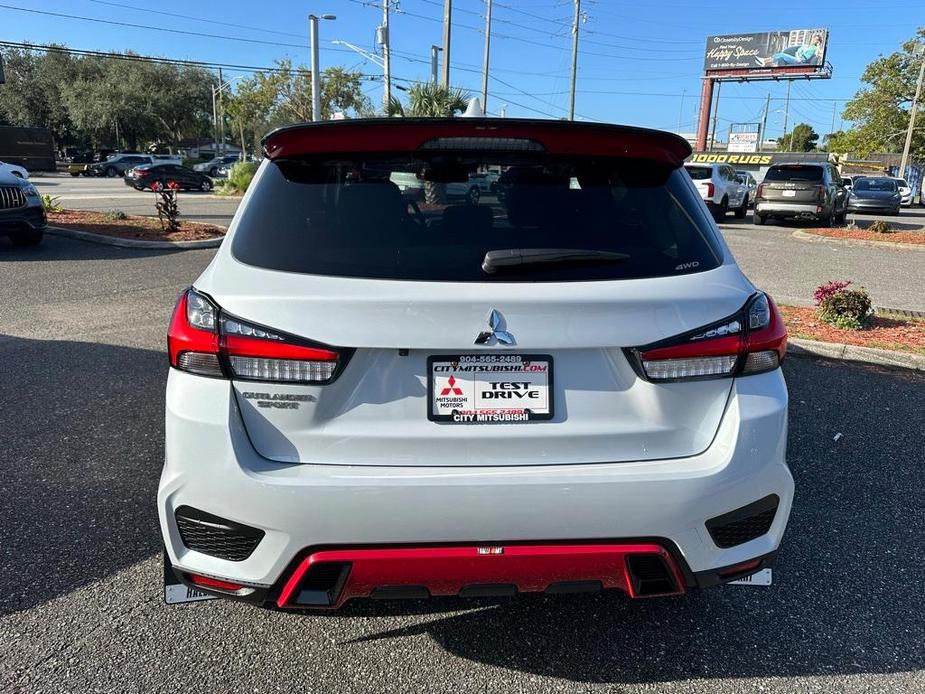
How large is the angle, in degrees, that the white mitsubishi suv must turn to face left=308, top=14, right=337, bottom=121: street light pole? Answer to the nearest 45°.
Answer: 0° — it already faces it

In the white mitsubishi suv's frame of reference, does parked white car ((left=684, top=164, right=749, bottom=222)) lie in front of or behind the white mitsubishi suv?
in front

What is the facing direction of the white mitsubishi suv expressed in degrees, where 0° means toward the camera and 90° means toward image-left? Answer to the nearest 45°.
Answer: approximately 180°

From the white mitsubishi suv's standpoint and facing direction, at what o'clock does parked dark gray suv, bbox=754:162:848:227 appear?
The parked dark gray suv is roughly at 1 o'clock from the white mitsubishi suv.

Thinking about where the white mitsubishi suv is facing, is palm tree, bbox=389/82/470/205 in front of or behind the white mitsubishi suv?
in front

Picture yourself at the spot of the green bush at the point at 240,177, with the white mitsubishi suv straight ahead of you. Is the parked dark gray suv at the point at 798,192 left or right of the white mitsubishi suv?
left

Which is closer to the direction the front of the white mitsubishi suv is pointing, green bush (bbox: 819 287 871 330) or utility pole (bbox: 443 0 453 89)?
the utility pole

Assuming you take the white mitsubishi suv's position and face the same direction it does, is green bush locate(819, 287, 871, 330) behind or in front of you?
in front

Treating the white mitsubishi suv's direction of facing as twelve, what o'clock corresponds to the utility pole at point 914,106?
The utility pole is roughly at 1 o'clock from the white mitsubishi suv.

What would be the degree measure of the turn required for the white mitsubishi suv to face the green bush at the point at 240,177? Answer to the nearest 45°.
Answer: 0° — it already faces it

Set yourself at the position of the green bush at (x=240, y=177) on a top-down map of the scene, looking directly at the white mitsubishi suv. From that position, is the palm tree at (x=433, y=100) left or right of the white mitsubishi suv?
left

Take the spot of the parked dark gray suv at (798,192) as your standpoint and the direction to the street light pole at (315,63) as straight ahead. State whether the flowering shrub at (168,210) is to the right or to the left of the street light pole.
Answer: left
